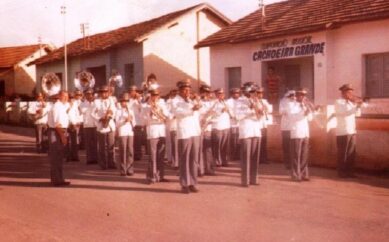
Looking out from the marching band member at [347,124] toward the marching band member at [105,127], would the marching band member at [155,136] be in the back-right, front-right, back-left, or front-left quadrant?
front-left

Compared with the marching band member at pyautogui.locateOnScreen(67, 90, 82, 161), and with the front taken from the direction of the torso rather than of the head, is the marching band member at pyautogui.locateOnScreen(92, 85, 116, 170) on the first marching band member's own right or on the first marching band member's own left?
on the first marching band member's own left

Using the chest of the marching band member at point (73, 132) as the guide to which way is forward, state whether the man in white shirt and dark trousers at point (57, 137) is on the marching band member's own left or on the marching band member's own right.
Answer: on the marching band member's own right

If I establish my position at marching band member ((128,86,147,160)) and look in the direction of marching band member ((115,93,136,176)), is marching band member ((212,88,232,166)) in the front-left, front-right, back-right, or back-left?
front-left

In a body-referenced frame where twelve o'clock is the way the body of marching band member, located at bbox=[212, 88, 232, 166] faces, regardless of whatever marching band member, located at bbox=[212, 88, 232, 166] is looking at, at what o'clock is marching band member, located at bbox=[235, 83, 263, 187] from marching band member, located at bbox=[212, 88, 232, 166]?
marching band member, located at bbox=[235, 83, 263, 187] is roughly at 1 o'clock from marching band member, located at bbox=[212, 88, 232, 166].

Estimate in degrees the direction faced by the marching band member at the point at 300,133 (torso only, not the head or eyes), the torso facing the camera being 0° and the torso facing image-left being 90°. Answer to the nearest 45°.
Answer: approximately 315°

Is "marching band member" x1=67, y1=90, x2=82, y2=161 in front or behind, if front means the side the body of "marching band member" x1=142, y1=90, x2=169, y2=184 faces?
behind
